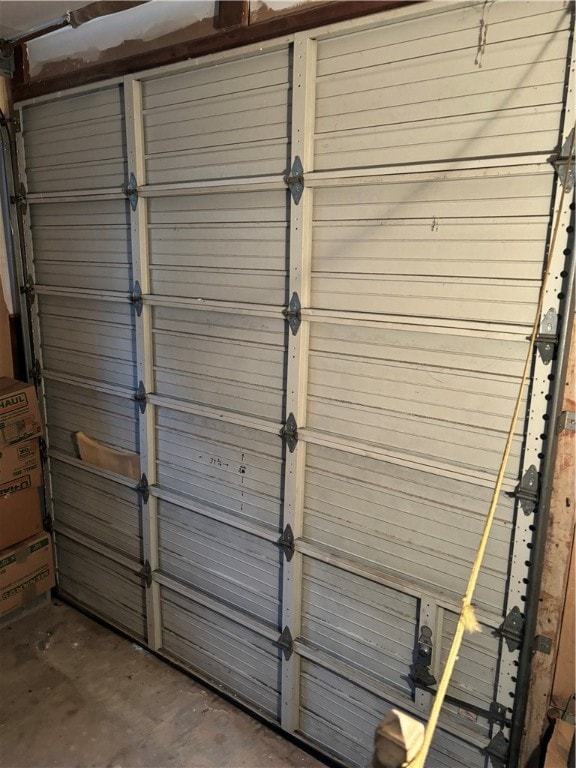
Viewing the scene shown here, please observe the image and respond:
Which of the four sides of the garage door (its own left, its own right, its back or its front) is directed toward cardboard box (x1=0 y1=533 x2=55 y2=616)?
left

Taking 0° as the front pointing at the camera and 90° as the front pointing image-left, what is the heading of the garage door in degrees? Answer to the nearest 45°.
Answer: approximately 225°

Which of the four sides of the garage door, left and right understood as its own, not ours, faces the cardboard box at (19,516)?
right
